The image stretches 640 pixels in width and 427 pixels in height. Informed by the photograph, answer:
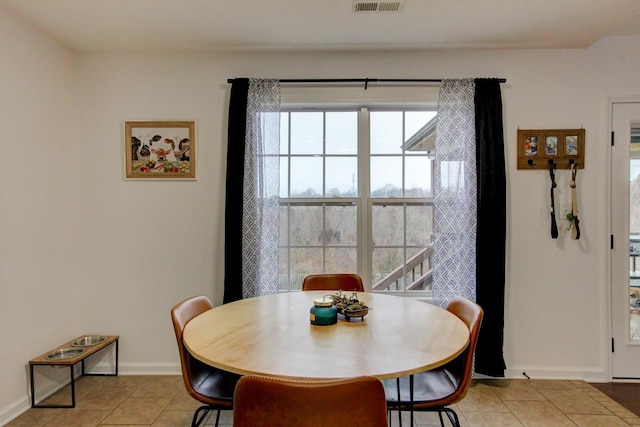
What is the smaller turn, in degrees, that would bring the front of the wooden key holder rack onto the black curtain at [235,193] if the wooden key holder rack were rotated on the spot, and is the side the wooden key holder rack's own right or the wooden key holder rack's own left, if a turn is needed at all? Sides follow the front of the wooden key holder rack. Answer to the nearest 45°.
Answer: approximately 45° to the wooden key holder rack's own right

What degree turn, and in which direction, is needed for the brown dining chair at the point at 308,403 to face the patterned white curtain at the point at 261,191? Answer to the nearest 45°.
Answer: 0° — it already faces it

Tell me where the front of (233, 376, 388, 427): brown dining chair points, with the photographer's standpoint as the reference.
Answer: facing away from the viewer

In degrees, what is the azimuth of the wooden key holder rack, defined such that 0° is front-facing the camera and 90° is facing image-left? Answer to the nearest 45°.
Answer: approximately 0°

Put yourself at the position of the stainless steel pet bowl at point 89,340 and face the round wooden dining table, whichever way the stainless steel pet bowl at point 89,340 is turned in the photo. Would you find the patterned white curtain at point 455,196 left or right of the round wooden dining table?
left

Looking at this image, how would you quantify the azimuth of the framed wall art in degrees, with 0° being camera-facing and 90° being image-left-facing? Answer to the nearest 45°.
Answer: approximately 0°
